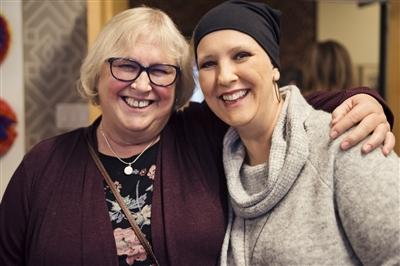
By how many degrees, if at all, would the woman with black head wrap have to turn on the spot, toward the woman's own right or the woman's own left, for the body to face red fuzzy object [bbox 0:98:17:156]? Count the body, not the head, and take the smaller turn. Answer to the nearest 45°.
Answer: approximately 90° to the woman's own right

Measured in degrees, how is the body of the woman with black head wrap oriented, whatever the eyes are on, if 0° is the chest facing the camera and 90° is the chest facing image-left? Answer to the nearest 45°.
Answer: approximately 45°
